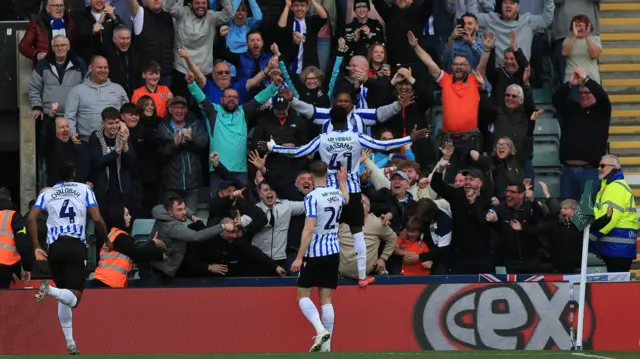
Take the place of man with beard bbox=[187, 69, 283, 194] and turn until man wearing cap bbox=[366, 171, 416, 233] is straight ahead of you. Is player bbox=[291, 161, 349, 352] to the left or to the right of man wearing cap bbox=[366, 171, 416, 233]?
right

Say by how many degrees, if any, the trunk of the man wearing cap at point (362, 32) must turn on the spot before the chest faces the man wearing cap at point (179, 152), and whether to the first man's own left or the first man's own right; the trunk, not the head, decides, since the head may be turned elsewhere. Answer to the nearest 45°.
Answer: approximately 45° to the first man's own right

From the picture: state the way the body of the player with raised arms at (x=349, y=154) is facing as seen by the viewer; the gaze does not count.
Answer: away from the camera

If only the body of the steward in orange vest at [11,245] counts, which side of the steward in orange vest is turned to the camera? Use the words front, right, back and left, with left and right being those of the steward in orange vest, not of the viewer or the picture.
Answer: back

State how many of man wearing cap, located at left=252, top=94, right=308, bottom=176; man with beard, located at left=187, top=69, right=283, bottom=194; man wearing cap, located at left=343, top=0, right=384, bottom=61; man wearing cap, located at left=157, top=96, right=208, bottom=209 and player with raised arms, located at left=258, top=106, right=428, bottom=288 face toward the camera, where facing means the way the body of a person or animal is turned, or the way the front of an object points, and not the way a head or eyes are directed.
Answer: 4

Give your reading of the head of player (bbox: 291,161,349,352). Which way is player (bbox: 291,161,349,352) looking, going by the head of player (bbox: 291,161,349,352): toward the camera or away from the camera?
away from the camera

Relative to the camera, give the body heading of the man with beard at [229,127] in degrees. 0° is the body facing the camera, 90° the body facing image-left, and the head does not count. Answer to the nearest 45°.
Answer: approximately 0°

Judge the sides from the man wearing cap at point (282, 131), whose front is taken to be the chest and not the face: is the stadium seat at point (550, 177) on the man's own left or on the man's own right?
on the man's own left

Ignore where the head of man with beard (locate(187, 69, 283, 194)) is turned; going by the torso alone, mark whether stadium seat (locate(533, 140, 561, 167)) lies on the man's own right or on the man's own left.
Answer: on the man's own left

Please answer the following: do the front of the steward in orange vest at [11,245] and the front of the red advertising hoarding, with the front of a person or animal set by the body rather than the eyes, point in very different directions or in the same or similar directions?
very different directions

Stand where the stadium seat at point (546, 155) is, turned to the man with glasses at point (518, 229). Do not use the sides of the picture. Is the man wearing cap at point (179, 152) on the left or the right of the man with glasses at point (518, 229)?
right
